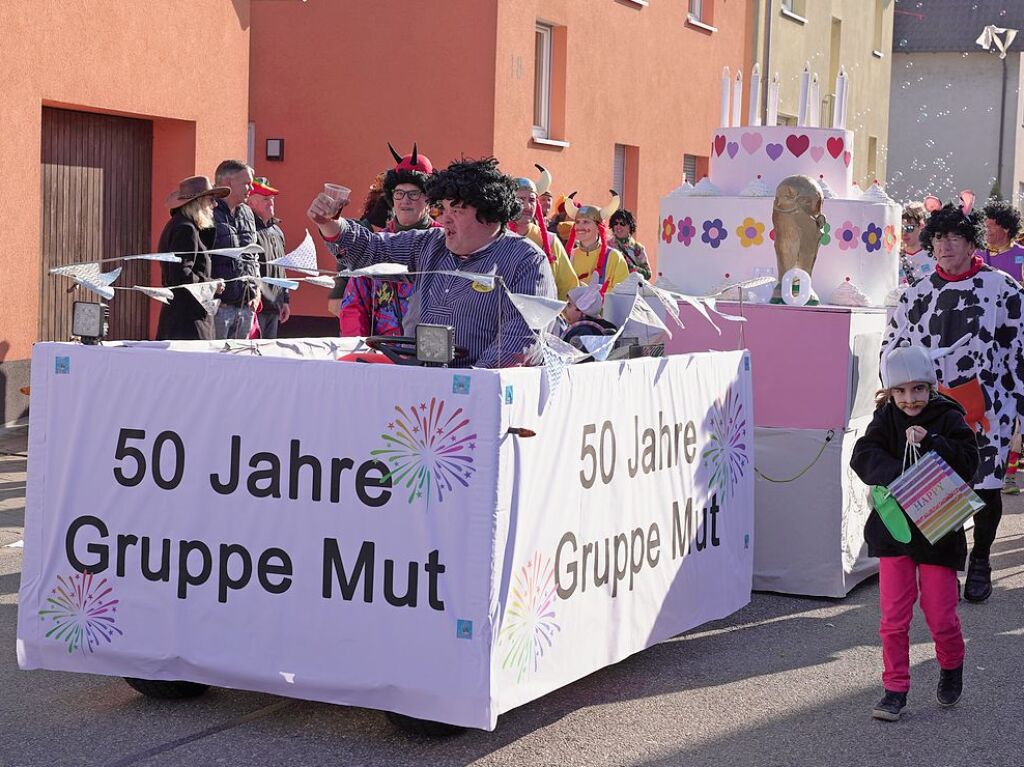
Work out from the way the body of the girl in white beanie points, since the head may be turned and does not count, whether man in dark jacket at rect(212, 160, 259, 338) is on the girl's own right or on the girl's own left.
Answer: on the girl's own right

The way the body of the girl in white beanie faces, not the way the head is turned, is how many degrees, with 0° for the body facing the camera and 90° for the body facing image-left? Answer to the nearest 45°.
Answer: approximately 0°

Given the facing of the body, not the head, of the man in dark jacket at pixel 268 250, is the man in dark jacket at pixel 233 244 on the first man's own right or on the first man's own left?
on the first man's own right

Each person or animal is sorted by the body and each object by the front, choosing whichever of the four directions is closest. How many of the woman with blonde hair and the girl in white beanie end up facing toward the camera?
1

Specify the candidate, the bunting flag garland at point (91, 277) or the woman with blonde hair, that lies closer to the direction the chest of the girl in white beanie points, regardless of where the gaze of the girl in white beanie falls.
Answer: the bunting flag garland

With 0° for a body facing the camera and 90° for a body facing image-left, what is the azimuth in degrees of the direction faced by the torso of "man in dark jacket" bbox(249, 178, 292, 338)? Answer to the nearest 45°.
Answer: approximately 315°

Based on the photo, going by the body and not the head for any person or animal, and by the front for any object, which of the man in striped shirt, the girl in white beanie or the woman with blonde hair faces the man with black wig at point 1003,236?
the woman with blonde hair

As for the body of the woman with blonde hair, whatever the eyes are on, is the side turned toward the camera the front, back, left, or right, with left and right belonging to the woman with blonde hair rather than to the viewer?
right

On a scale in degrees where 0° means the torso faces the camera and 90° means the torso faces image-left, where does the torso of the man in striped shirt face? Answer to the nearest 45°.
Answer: approximately 45°

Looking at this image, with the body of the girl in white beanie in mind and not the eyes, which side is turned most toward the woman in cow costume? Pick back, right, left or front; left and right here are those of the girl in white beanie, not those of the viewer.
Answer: back
